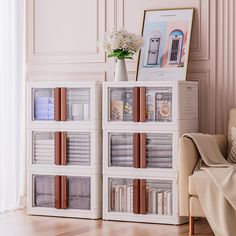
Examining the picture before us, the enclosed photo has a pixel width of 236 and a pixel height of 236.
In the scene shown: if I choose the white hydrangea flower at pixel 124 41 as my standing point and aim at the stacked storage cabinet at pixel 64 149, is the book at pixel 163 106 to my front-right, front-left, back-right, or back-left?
back-left

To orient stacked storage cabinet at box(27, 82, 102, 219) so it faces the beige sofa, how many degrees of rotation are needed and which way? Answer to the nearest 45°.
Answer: approximately 45° to its left

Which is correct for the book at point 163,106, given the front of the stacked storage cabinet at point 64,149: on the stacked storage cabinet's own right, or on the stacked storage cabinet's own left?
on the stacked storage cabinet's own left

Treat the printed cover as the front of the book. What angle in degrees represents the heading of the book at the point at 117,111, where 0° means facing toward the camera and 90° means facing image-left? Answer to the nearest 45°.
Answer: approximately 0°
